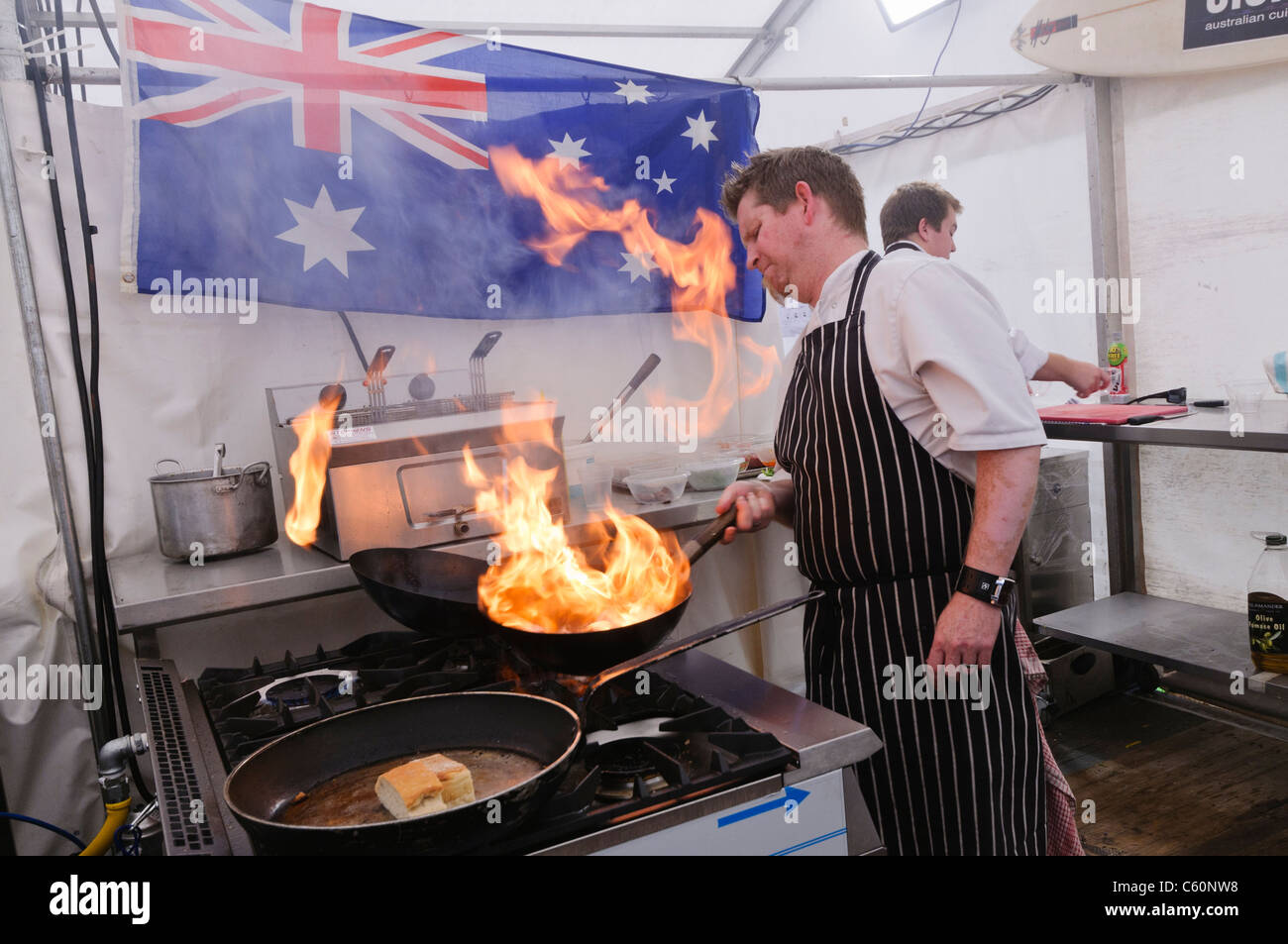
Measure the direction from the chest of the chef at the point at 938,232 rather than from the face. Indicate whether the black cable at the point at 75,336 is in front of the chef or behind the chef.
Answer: behind

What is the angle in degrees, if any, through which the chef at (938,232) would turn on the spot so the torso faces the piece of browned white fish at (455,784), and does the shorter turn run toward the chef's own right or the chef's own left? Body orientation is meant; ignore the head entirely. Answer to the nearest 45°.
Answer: approximately 135° to the chef's own right

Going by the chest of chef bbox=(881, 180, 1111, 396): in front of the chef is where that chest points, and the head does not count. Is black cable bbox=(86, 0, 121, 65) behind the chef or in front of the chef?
behind

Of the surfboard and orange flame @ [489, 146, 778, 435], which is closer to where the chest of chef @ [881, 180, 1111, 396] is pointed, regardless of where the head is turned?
the surfboard

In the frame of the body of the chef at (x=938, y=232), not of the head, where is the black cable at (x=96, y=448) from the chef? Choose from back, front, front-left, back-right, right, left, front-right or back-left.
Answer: back

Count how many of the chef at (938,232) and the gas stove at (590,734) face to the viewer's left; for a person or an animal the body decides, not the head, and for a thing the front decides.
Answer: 0

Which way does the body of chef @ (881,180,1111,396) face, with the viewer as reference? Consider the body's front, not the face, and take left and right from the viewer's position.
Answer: facing away from the viewer and to the right of the viewer

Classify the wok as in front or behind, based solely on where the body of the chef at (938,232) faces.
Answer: behind
